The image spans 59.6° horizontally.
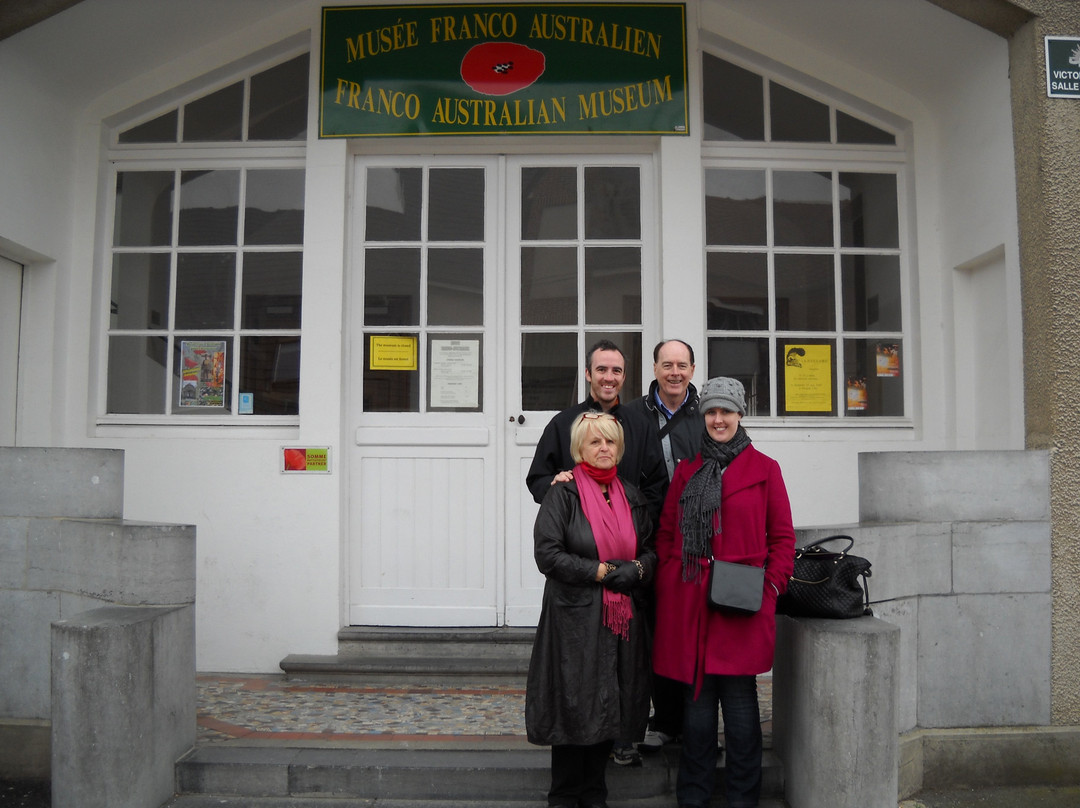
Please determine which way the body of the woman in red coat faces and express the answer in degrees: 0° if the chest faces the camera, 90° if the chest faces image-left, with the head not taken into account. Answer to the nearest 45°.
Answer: approximately 0°

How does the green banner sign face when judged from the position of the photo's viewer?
facing the viewer

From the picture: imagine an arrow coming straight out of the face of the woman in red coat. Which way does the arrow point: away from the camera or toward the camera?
toward the camera

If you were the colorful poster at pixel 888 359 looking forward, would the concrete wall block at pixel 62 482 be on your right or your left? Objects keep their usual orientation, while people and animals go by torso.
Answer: on your right

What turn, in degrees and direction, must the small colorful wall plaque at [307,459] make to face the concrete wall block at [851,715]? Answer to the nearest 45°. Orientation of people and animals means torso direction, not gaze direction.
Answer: approximately 45° to its left

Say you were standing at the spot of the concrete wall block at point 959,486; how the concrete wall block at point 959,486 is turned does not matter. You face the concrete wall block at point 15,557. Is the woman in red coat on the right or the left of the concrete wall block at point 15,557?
left

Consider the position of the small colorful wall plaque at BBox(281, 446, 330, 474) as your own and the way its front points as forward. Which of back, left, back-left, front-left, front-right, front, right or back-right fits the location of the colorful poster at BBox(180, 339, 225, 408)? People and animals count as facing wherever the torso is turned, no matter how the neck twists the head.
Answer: back-right

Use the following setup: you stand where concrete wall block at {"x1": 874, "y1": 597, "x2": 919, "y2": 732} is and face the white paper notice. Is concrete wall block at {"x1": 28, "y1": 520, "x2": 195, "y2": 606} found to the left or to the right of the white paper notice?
left

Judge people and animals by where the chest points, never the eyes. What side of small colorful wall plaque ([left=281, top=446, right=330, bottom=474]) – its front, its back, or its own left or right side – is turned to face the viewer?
front

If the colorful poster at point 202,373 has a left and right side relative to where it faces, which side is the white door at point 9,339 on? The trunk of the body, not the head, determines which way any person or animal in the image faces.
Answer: on its right

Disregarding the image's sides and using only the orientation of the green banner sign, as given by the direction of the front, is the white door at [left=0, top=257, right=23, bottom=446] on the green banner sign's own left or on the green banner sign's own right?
on the green banner sign's own right
